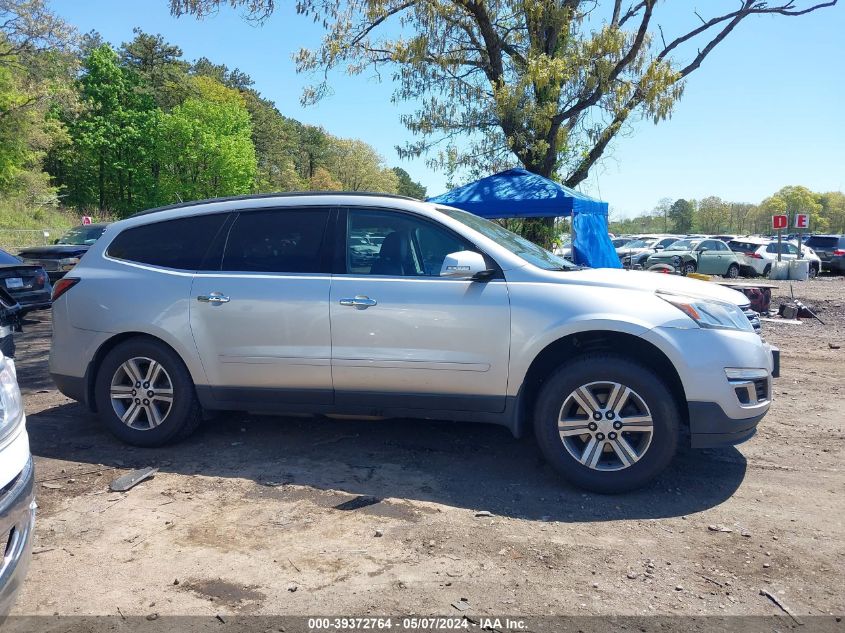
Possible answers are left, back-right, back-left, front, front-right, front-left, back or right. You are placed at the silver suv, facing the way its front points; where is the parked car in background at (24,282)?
back-left

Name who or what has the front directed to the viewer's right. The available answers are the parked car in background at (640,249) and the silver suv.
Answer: the silver suv

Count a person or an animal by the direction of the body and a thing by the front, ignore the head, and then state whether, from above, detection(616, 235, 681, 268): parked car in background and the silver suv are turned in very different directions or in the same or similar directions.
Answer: very different directions

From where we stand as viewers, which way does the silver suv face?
facing to the right of the viewer

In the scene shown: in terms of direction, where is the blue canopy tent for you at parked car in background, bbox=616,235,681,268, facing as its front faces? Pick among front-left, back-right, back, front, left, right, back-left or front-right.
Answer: front-left

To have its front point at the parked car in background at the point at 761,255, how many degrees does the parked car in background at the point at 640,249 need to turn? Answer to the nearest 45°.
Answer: approximately 90° to its left

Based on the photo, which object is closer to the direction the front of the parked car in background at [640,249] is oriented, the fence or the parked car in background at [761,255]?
the fence

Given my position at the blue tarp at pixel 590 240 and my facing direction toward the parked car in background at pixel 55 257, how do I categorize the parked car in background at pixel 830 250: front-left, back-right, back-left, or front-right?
back-right

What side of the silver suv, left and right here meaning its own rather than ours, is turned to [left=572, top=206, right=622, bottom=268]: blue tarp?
left

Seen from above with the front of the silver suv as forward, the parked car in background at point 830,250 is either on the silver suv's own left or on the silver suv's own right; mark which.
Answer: on the silver suv's own left

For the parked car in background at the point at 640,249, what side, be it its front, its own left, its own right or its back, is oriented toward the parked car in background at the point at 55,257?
front

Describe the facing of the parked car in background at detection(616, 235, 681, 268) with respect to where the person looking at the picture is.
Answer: facing the viewer and to the left of the viewer

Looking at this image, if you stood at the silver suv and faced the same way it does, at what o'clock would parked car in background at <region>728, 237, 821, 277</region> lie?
The parked car in background is roughly at 10 o'clock from the silver suv.

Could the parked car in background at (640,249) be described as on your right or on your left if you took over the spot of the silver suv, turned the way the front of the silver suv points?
on your left

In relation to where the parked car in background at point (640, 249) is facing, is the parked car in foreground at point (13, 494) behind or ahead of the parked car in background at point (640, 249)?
ahead
